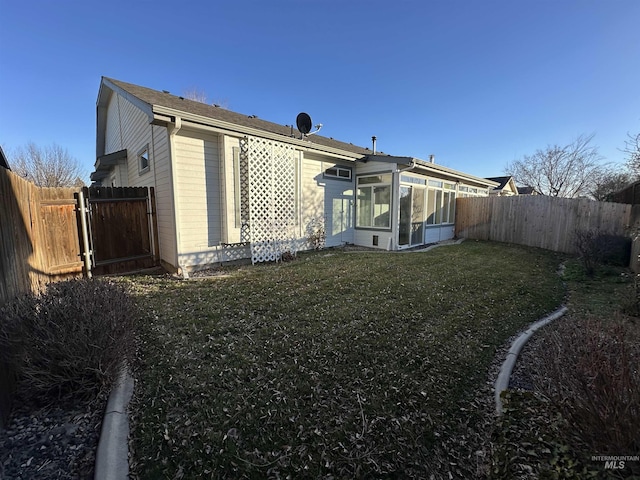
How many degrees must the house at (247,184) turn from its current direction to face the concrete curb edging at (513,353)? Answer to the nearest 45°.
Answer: approximately 180°

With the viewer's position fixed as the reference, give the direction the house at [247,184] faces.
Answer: facing away from the viewer and to the left of the viewer

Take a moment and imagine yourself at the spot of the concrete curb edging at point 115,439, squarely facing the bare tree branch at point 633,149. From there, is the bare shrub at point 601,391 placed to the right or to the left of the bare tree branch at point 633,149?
right

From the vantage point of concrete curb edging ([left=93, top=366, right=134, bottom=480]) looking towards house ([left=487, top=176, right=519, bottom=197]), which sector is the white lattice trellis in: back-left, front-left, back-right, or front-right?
front-left

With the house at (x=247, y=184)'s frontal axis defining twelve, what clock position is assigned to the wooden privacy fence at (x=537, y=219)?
The wooden privacy fence is roughly at 4 o'clock from the house.

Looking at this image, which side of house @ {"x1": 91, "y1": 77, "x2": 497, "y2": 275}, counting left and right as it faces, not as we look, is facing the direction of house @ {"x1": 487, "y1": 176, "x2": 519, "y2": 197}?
right

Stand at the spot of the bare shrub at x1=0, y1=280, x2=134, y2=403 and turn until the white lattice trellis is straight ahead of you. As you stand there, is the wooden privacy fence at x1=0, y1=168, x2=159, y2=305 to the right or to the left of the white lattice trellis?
left

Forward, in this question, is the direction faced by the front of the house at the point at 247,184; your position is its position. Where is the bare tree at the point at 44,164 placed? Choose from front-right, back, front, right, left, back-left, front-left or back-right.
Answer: front

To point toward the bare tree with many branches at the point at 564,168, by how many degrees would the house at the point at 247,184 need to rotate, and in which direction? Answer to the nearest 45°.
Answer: approximately 90° to its right

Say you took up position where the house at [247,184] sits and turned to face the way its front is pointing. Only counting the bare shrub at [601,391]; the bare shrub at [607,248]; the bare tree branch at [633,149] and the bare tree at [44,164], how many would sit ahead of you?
1

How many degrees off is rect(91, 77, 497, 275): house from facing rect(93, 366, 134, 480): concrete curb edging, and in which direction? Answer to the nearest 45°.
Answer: approximately 135° to its left

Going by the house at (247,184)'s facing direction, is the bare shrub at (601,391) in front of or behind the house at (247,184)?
behind

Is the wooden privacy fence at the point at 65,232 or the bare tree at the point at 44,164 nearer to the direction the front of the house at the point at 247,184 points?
the bare tree

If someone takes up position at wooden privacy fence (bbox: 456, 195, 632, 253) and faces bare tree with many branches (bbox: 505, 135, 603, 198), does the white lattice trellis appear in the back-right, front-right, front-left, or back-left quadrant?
back-left
